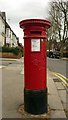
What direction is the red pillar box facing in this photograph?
toward the camera
